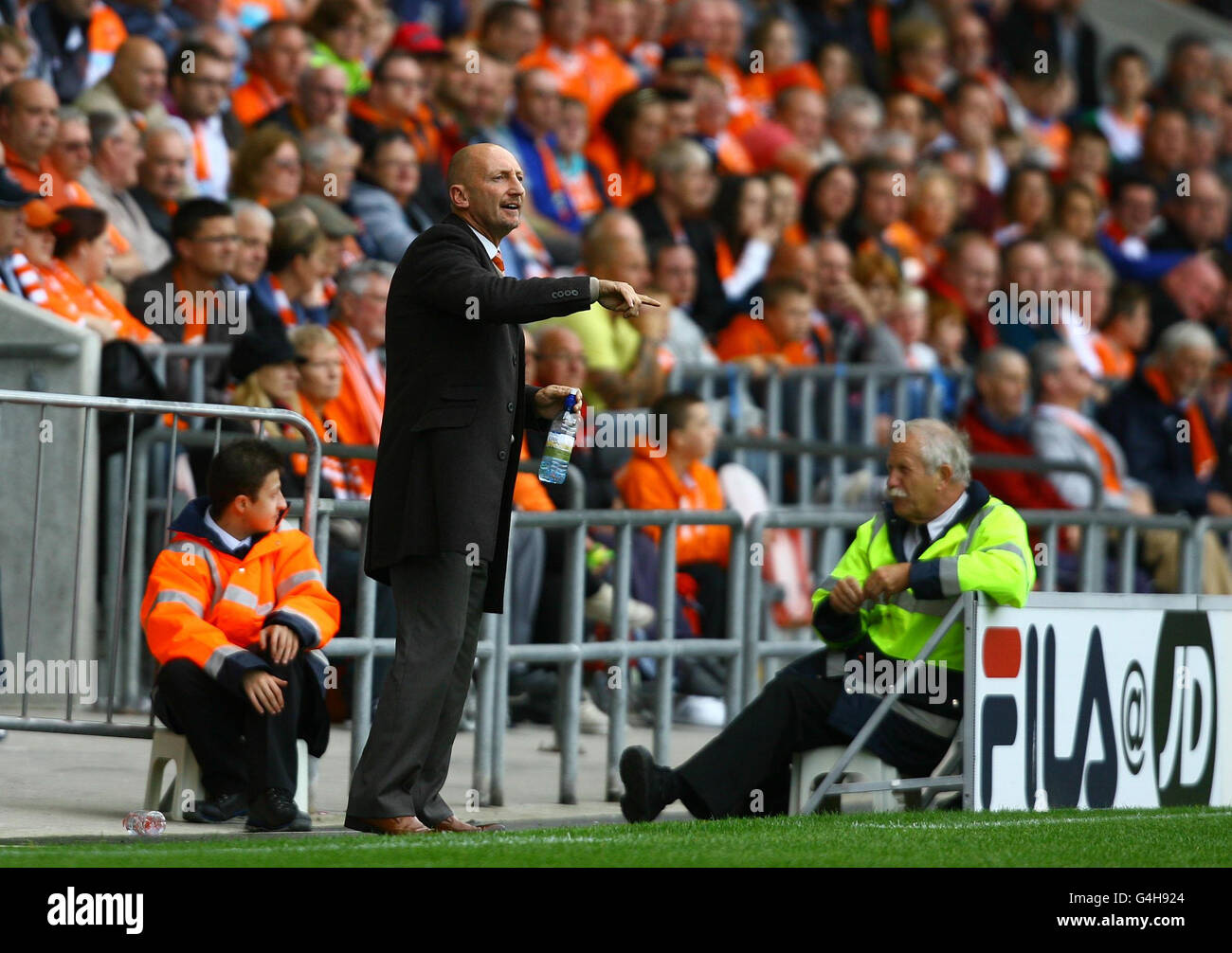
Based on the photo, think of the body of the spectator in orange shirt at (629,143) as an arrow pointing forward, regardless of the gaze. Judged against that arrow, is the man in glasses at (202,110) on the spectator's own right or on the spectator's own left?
on the spectator's own right

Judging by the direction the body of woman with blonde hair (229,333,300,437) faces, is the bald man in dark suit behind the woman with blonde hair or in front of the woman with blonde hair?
in front

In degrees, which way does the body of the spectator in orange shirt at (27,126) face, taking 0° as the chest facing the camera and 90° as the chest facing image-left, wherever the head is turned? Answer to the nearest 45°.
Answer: approximately 315°

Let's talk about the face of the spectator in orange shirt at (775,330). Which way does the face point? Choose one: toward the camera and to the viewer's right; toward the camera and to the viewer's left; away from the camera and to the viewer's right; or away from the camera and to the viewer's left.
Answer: toward the camera and to the viewer's right

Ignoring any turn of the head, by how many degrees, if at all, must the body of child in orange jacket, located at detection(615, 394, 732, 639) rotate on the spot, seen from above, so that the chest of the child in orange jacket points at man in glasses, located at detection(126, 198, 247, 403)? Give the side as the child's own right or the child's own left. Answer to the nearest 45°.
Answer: approximately 135° to the child's own right

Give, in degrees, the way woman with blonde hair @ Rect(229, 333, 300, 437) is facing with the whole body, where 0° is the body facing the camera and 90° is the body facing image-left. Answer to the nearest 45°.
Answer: approximately 315°

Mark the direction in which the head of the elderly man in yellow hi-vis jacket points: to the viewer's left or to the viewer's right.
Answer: to the viewer's left

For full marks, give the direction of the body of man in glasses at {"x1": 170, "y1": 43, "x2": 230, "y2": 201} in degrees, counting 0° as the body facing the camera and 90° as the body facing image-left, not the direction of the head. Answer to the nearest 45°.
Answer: approximately 315°

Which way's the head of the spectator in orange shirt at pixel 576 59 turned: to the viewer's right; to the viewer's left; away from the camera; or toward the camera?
toward the camera

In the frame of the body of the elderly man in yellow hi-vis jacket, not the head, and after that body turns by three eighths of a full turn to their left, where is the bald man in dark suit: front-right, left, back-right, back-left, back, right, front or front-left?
back-right

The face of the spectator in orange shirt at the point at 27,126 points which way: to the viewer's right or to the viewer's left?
to the viewer's right

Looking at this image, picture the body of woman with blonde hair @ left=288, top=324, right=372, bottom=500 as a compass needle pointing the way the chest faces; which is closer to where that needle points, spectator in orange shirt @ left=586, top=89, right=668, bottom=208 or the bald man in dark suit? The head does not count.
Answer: the bald man in dark suit

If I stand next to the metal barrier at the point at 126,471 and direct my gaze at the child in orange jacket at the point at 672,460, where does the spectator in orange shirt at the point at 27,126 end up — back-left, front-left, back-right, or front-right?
front-left
